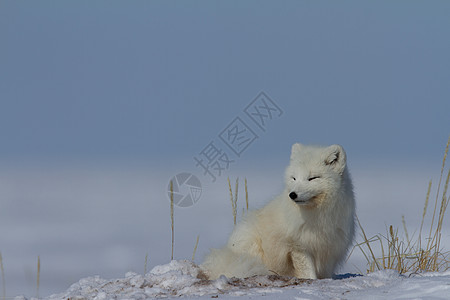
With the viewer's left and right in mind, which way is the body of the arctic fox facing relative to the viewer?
facing the viewer and to the right of the viewer
